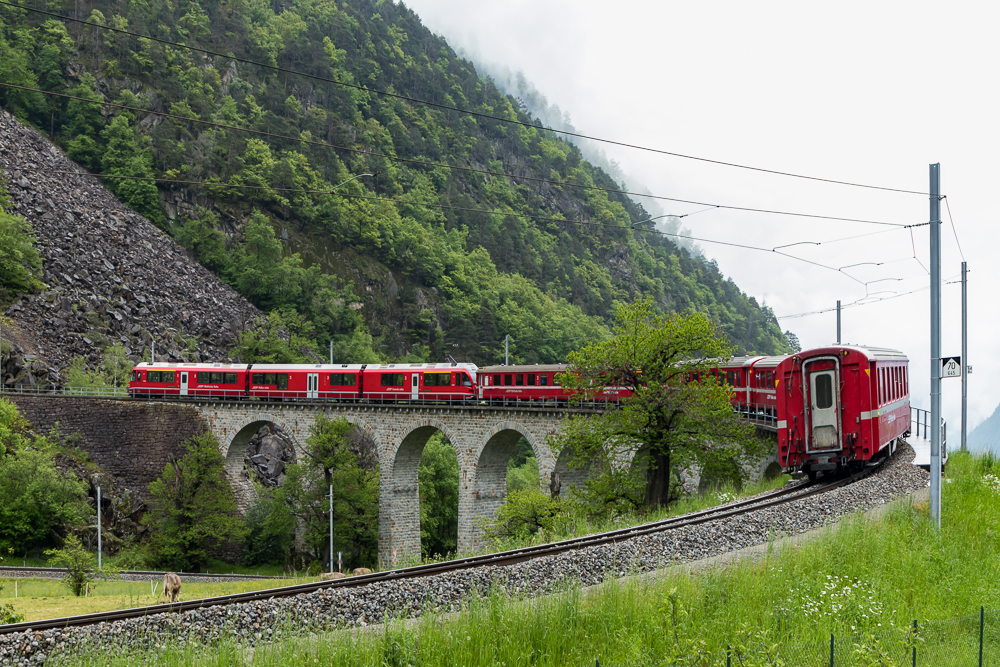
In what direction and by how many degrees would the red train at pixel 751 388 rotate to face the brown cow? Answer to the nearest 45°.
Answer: approximately 45° to its left

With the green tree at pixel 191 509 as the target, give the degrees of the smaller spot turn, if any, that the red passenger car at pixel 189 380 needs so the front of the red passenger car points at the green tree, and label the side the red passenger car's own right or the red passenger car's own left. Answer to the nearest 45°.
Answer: approximately 90° to the red passenger car's own left

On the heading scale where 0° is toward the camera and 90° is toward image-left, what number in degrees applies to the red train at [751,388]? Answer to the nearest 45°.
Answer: approximately 90°

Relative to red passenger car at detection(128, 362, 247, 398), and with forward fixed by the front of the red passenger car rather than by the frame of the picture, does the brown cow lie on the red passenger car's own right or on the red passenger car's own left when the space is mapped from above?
on the red passenger car's own left

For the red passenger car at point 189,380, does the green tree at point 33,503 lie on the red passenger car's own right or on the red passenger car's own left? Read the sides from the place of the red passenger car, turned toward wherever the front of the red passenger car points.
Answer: on the red passenger car's own left

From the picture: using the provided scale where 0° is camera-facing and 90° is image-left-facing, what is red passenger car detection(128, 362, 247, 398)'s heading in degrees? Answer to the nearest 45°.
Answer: approximately 90°

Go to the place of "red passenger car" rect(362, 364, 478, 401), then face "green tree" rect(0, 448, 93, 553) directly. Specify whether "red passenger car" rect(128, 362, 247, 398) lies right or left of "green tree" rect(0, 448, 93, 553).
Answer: right

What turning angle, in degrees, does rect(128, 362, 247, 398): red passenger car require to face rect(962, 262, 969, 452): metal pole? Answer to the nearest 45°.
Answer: approximately 135° to its left

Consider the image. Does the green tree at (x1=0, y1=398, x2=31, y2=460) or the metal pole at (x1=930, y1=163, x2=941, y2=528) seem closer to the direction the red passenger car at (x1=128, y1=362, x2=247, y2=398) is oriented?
the green tree
